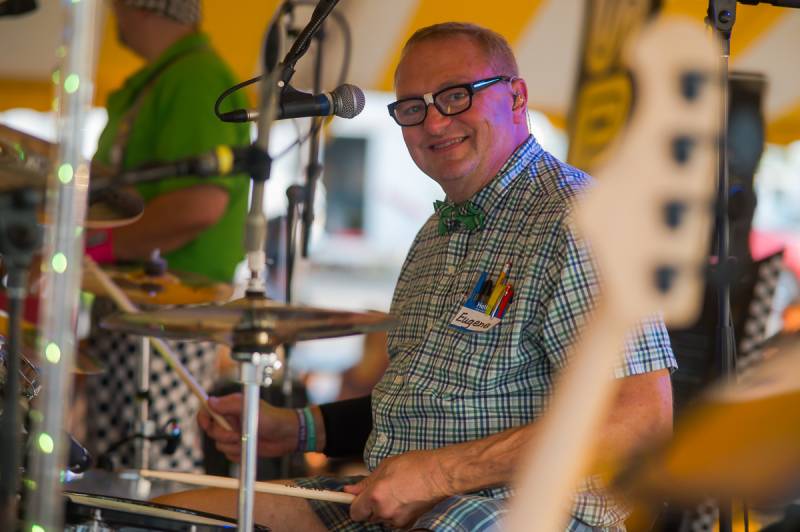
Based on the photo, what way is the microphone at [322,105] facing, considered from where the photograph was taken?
facing to the right of the viewer

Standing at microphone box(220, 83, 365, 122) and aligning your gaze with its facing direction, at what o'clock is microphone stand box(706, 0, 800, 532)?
The microphone stand is roughly at 11 o'clock from the microphone.

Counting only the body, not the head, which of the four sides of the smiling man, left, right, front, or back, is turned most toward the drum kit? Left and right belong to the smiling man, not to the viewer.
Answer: front

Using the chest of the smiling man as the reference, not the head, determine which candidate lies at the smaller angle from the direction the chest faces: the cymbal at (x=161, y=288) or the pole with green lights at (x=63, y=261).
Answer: the pole with green lights

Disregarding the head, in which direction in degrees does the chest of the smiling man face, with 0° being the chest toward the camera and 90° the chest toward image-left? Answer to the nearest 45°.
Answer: approximately 45°

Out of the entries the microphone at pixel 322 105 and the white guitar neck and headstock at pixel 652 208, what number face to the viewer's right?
1
